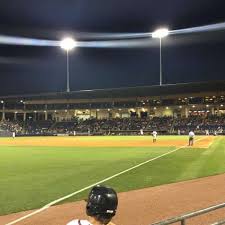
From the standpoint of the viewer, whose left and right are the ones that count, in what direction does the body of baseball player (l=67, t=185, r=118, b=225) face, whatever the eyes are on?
facing away from the viewer and to the left of the viewer
